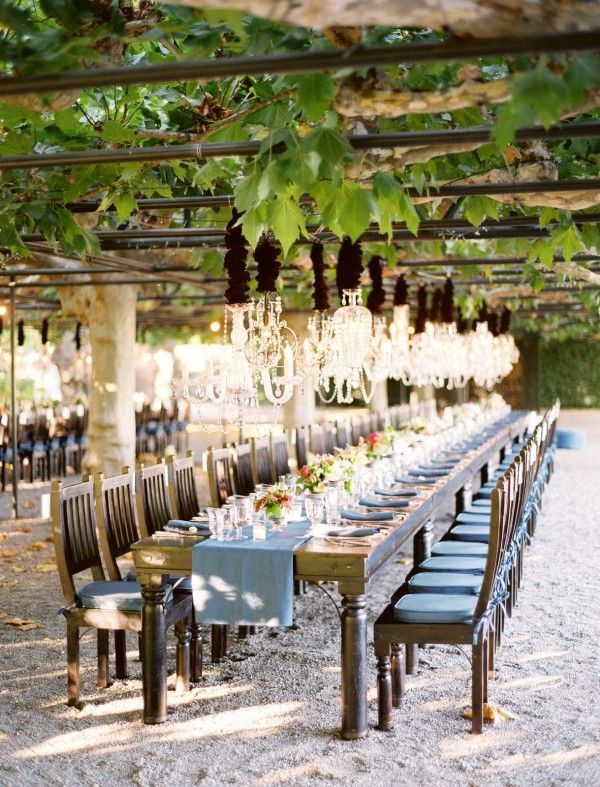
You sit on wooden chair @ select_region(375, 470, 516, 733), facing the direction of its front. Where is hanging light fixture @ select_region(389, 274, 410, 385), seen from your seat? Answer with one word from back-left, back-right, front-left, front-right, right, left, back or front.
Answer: right

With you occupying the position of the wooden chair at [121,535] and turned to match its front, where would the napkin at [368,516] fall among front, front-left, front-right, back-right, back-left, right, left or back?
front-left

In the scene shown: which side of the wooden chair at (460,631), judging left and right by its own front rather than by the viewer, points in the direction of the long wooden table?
front

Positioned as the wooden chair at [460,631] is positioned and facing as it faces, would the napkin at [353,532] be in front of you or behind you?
in front

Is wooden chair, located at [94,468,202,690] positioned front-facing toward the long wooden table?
yes

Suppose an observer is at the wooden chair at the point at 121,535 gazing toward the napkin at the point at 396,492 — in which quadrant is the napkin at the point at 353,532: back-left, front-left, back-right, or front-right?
front-right

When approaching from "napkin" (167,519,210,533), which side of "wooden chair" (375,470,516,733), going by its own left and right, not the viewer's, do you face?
front

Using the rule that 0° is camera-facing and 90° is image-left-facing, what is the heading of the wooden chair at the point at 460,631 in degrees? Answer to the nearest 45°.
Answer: approximately 90°

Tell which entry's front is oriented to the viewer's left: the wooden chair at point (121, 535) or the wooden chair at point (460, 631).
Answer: the wooden chair at point (460, 631)

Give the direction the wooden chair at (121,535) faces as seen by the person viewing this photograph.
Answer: facing the viewer and to the right of the viewer

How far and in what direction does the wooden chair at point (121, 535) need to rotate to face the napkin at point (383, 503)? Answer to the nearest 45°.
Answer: approximately 45° to its left

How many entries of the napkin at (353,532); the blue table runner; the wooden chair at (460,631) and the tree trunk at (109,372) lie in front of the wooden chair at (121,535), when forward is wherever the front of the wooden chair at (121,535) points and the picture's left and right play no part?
3

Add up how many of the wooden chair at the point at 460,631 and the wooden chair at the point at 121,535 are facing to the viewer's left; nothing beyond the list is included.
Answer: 1

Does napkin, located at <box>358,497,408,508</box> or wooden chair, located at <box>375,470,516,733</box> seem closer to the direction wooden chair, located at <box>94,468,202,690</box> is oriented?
the wooden chair

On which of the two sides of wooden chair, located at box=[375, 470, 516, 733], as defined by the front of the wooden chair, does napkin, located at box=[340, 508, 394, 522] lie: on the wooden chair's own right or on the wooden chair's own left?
on the wooden chair's own right
